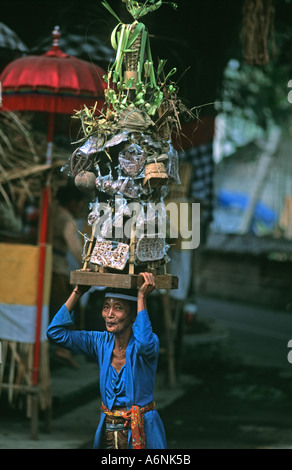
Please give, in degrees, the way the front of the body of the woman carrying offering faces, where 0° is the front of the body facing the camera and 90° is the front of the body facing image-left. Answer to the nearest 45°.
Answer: approximately 45°

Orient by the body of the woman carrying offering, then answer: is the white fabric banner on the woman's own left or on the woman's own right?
on the woman's own right
